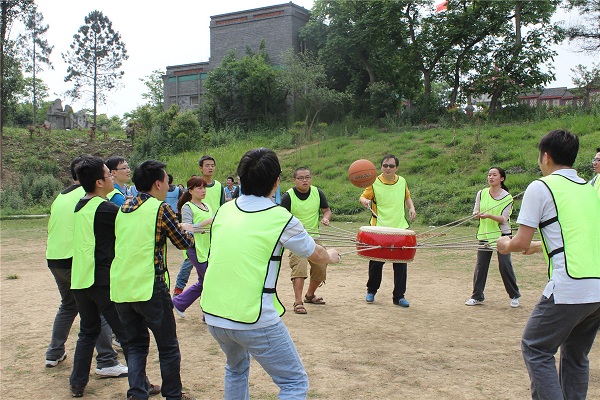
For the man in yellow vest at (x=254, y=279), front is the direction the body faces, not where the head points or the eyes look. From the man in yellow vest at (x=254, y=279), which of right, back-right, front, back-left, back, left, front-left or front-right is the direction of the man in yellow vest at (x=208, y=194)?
front-left

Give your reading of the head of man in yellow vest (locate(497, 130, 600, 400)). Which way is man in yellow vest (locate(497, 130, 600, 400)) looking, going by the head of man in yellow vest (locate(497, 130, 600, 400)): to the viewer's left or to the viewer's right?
to the viewer's left

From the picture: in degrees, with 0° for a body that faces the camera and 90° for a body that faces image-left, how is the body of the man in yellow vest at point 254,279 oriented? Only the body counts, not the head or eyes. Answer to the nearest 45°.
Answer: approximately 225°

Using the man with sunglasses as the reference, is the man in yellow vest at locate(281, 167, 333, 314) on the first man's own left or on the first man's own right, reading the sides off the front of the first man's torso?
on the first man's own right

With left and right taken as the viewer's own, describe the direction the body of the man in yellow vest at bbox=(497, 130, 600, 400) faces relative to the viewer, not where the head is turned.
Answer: facing away from the viewer and to the left of the viewer

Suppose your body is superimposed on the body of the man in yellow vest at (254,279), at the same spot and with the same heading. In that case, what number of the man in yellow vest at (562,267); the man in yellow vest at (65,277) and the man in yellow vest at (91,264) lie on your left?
2

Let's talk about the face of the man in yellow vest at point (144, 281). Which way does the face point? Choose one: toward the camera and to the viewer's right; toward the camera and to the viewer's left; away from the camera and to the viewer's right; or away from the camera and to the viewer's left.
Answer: away from the camera and to the viewer's right

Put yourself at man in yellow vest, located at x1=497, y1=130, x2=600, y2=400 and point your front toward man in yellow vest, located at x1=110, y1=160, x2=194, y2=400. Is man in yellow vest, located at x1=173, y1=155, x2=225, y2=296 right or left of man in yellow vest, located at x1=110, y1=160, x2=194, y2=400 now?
right

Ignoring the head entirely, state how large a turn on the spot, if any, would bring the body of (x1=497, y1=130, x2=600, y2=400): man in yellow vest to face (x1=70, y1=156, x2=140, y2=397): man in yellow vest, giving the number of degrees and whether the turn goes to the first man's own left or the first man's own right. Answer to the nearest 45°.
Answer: approximately 45° to the first man's own left

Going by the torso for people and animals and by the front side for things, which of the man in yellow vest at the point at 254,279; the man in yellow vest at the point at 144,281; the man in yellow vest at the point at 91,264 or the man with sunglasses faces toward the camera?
the man with sunglasses
